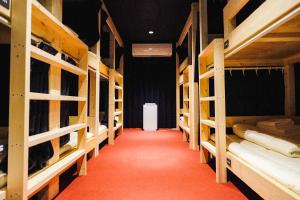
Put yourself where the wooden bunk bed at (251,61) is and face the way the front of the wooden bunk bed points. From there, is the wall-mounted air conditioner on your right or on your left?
on your right

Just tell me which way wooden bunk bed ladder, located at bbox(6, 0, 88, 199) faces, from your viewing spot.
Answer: facing the viewer and to the right of the viewer

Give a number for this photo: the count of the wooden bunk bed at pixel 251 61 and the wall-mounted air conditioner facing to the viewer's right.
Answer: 0

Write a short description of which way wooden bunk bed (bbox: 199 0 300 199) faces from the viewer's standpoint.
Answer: facing the viewer and to the left of the viewer

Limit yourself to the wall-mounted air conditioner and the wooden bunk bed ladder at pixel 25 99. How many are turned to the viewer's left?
0

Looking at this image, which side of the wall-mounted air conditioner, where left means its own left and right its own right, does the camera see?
front

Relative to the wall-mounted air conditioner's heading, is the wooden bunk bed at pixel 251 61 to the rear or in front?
in front

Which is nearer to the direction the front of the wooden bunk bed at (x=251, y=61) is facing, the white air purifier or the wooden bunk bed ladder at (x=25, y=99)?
the wooden bunk bed ladder

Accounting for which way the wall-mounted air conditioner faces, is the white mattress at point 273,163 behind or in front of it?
in front
